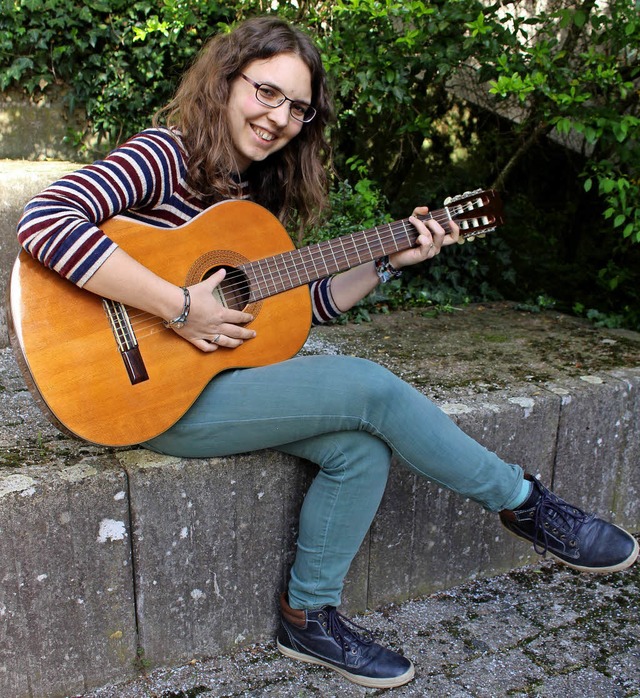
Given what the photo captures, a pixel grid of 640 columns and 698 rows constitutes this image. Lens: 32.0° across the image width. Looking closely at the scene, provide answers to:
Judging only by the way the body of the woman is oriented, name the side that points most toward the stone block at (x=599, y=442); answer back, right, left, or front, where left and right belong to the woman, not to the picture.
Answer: left

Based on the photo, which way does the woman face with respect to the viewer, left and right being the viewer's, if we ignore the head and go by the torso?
facing the viewer and to the right of the viewer
